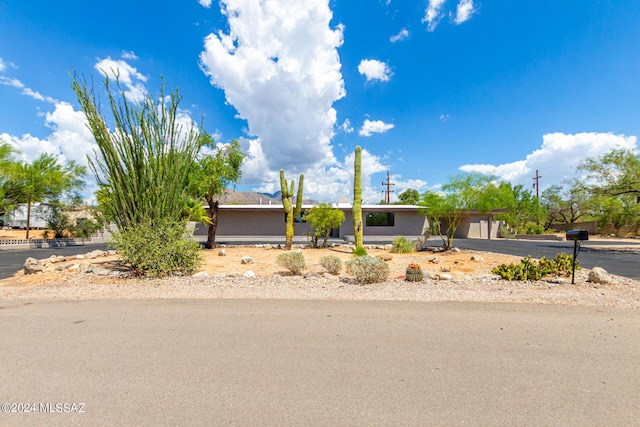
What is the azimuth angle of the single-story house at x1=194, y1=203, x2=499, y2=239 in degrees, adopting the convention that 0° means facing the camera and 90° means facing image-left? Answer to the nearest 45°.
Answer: approximately 0°

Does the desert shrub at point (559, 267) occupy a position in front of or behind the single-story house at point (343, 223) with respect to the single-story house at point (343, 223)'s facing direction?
in front

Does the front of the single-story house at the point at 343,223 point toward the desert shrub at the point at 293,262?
yes

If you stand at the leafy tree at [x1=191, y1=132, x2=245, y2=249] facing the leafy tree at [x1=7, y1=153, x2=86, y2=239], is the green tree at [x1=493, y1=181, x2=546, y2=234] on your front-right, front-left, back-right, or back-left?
back-right

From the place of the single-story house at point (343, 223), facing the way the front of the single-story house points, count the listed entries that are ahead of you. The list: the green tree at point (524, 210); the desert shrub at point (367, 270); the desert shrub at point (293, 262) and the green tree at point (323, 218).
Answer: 3

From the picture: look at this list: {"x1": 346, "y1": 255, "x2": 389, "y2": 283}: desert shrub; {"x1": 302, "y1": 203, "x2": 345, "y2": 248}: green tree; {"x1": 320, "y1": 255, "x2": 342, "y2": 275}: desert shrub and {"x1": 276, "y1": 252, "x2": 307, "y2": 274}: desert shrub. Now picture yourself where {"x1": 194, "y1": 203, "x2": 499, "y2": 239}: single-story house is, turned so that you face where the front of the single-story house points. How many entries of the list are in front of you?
4

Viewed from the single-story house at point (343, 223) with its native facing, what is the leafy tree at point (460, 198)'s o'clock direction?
The leafy tree is roughly at 11 o'clock from the single-story house.

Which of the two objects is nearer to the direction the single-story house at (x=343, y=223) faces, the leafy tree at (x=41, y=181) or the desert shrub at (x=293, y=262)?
the desert shrub

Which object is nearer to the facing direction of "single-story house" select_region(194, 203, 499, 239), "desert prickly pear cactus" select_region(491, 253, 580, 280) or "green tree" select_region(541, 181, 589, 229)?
the desert prickly pear cactus

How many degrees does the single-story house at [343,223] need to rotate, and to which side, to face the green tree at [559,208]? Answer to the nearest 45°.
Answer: approximately 135° to its left

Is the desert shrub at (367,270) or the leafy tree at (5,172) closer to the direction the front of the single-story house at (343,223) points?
the desert shrub

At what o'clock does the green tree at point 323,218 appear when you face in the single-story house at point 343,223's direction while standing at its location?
The green tree is roughly at 12 o'clock from the single-story house.

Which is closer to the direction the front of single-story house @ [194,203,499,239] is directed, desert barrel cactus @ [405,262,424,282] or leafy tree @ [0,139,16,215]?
the desert barrel cactus

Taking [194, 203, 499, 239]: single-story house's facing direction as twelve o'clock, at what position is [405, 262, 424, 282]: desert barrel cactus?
The desert barrel cactus is roughly at 12 o'clock from the single-story house.
